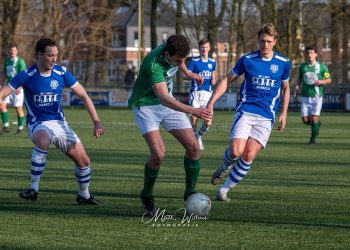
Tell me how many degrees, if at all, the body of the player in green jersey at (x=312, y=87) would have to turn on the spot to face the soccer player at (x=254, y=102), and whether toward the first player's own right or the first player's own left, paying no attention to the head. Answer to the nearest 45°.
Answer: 0° — they already face them

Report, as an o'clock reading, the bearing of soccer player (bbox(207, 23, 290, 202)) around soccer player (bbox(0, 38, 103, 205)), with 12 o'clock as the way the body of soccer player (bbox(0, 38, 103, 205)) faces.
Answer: soccer player (bbox(207, 23, 290, 202)) is roughly at 9 o'clock from soccer player (bbox(0, 38, 103, 205)).

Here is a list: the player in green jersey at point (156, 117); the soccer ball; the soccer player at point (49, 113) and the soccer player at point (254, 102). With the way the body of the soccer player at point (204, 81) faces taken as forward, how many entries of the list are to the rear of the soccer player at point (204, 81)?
0

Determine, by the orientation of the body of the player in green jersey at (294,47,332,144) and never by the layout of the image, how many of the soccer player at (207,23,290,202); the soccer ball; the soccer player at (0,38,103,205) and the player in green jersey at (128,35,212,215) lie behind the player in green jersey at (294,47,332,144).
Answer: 0

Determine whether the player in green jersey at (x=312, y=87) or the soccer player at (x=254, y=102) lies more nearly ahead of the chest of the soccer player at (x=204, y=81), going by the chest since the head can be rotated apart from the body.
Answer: the soccer player

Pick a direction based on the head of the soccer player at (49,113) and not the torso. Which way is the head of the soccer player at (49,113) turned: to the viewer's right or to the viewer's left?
to the viewer's right

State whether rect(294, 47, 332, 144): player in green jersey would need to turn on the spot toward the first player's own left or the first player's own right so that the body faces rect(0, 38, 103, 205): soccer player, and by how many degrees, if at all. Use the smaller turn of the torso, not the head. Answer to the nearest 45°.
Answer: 0° — they already face them

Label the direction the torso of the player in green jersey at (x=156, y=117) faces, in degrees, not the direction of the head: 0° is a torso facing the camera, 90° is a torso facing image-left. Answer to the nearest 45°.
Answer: approximately 315°

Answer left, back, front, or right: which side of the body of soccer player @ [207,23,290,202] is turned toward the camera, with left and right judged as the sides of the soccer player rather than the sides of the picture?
front

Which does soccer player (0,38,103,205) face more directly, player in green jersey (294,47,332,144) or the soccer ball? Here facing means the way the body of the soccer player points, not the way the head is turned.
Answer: the soccer ball

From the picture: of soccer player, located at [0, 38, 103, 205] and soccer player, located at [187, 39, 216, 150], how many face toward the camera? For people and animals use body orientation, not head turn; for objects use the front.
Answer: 2

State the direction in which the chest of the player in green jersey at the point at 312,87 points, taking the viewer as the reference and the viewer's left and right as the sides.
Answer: facing the viewer

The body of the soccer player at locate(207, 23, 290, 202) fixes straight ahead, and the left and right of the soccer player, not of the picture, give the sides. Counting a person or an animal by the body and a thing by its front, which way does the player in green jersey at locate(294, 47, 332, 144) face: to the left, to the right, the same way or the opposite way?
the same way

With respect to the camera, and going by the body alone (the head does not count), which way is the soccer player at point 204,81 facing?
toward the camera

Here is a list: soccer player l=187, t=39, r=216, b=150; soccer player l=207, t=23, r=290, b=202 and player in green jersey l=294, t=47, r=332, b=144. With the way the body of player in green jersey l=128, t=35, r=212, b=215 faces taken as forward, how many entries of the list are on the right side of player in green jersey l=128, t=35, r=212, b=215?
0
